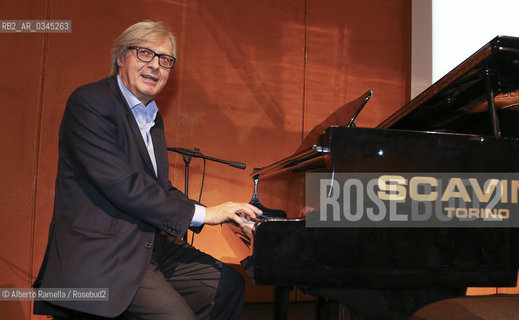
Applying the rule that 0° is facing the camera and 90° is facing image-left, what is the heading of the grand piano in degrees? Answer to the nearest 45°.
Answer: approximately 90°

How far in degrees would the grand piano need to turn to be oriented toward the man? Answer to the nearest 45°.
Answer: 0° — it already faces them
